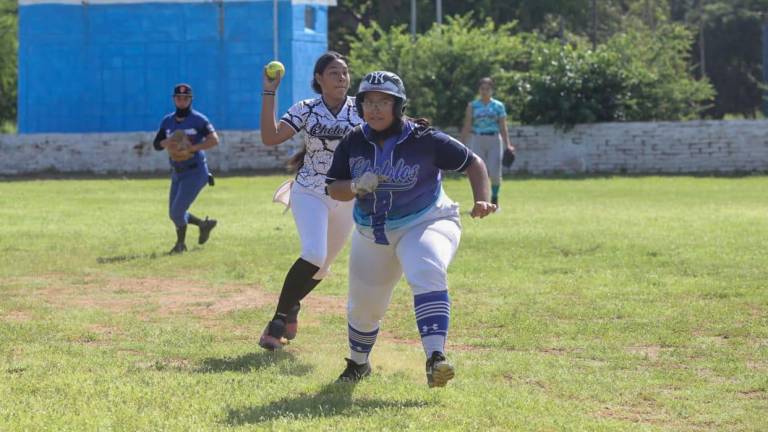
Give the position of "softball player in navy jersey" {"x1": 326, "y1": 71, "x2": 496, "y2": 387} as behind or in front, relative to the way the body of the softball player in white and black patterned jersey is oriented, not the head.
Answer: in front

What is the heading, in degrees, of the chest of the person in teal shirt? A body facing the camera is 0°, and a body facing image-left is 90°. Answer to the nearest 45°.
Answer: approximately 0°

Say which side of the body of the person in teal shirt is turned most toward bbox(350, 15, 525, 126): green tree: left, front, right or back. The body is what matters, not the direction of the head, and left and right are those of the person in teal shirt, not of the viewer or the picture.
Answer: back

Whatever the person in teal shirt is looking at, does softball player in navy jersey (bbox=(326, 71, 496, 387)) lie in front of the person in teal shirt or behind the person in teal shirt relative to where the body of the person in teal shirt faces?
in front

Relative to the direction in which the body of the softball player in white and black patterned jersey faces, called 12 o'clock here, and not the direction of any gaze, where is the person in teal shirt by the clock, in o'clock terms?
The person in teal shirt is roughly at 8 o'clock from the softball player in white and black patterned jersey.

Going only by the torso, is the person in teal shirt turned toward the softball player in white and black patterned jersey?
yes

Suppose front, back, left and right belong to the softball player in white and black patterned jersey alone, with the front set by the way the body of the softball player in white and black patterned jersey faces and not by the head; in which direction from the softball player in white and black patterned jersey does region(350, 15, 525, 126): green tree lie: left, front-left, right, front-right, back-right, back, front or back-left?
back-left

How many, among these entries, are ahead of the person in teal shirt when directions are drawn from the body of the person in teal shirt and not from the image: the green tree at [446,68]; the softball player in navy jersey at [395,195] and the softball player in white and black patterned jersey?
2

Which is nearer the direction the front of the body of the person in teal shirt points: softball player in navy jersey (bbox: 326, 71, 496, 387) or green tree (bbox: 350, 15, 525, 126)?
the softball player in navy jersey

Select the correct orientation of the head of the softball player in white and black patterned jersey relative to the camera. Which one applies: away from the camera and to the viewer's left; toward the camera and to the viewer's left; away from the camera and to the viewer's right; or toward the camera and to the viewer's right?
toward the camera and to the viewer's right

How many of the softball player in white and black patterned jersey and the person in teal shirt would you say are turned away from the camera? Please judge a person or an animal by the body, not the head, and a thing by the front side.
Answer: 0
